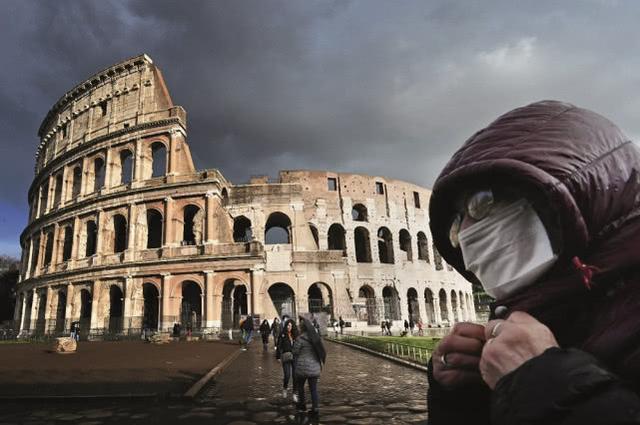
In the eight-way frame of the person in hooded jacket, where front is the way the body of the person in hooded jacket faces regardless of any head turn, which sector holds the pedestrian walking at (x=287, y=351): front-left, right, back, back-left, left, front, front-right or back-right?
right

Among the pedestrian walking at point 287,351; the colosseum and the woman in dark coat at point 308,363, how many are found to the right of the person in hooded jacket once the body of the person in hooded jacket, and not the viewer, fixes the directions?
3

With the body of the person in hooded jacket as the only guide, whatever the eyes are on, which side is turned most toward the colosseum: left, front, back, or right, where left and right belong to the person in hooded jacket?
right

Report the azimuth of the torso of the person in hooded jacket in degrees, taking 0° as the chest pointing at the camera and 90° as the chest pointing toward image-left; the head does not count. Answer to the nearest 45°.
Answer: approximately 45°

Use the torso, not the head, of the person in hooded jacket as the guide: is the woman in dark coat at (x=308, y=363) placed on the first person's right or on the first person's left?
on the first person's right
